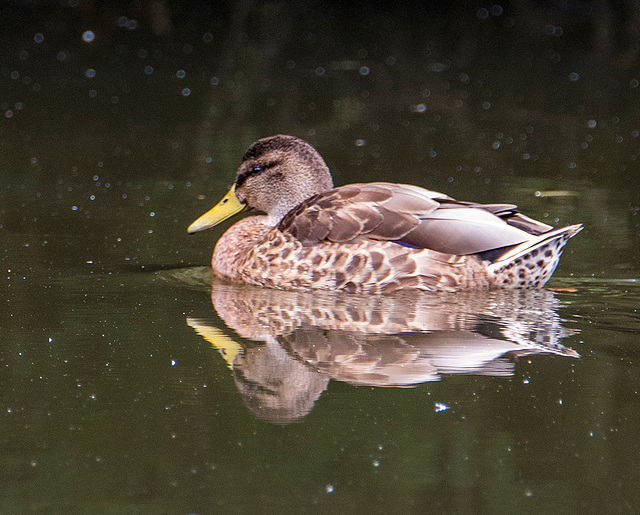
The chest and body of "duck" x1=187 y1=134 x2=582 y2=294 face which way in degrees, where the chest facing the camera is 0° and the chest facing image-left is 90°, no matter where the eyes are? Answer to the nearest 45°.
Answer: approximately 90°

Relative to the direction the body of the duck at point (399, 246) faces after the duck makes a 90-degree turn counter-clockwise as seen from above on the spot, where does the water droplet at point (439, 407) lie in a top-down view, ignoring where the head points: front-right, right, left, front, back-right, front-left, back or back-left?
front
